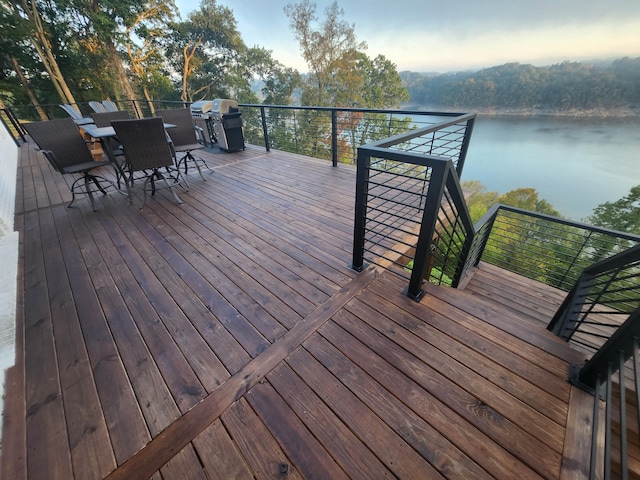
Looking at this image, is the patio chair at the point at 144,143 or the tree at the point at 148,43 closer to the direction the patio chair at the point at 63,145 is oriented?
the patio chair

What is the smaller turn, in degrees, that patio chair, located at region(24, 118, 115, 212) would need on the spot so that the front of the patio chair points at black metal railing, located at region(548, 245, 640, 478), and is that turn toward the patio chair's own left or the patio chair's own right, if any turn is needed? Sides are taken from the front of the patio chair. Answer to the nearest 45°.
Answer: approximately 45° to the patio chair's own right

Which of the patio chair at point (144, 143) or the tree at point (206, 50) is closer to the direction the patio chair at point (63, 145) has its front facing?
the patio chair

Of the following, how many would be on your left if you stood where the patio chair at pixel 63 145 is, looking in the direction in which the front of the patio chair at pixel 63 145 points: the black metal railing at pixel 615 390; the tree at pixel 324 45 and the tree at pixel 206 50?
2

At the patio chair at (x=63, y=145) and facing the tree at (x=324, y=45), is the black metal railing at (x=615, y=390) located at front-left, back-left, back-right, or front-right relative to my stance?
back-right

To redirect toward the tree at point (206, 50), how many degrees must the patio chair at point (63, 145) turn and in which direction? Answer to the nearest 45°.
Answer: approximately 90° to its left

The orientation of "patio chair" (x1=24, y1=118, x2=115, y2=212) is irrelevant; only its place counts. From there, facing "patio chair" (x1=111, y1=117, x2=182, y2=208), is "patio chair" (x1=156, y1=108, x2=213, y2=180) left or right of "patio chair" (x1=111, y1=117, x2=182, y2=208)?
left
